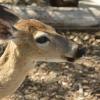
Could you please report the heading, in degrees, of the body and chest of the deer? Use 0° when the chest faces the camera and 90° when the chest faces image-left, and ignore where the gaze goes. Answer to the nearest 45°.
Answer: approximately 270°

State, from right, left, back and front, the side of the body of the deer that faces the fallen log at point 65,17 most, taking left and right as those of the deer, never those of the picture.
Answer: left
